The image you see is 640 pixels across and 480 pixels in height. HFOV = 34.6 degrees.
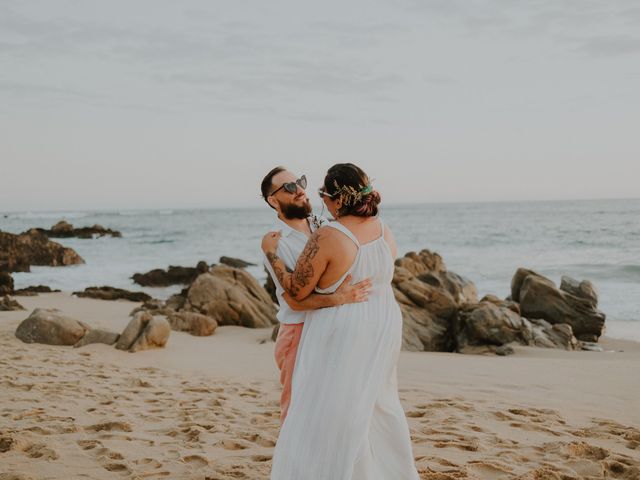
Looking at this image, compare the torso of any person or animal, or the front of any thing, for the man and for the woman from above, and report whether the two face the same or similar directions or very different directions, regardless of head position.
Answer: very different directions

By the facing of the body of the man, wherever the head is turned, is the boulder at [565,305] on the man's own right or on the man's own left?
on the man's own left

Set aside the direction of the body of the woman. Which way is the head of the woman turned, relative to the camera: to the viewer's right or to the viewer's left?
to the viewer's left

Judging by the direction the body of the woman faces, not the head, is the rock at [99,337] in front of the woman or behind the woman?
in front

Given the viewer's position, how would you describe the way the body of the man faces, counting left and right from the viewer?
facing the viewer and to the right of the viewer

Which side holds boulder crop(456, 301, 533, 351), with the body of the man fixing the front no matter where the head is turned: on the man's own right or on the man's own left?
on the man's own left

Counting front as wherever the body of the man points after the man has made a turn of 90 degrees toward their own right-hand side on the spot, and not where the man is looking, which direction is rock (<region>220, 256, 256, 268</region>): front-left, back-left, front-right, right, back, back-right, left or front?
back-right

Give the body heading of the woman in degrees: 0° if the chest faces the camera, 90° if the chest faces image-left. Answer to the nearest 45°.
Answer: approximately 135°

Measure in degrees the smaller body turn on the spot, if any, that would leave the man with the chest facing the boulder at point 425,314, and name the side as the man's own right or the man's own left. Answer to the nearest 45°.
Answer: approximately 135° to the man's own left

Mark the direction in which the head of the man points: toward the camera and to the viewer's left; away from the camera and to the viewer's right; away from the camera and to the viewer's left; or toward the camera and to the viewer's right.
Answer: toward the camera and to the viewer's right

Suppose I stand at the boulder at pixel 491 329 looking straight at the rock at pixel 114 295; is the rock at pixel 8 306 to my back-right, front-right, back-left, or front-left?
front-left

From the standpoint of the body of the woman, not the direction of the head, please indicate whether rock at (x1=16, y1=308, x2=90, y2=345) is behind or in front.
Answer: in front
